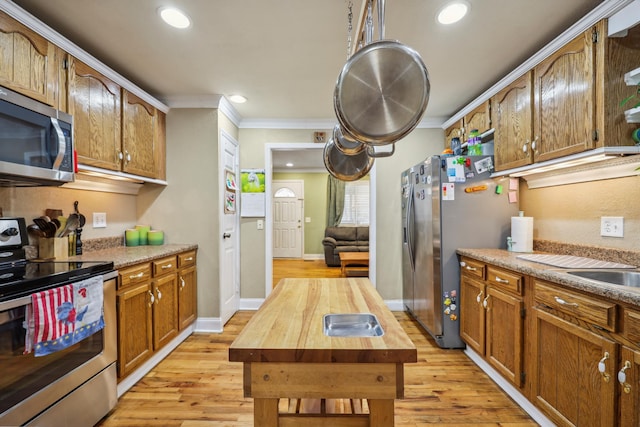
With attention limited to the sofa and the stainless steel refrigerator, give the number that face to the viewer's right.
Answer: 0

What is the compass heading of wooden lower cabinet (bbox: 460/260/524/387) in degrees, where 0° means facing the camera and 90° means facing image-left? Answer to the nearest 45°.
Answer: approximately 45°

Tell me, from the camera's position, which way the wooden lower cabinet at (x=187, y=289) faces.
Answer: facing the viewer and to the right of the viewer

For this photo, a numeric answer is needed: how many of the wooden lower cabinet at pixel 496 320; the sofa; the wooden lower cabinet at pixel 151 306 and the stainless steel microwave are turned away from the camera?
0

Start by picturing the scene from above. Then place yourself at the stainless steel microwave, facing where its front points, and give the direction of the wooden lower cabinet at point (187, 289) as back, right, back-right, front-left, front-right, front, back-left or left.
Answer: left

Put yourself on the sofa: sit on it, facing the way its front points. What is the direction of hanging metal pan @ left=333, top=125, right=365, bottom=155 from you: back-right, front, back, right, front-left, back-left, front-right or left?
front

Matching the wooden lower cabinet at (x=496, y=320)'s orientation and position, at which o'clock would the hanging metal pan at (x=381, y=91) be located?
The hanging metal pan is roughly at 11 o'clock from the wooden lower cabinet.

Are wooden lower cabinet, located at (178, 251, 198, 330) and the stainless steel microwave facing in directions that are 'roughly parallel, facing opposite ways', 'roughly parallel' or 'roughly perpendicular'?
roughly parallel

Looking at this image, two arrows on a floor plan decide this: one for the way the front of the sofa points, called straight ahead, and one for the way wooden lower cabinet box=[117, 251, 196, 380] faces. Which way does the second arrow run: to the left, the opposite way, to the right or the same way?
to the left

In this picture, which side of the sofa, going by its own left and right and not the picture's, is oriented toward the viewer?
front

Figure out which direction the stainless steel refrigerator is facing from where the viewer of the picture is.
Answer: facing the viewer and to the left of the viewer

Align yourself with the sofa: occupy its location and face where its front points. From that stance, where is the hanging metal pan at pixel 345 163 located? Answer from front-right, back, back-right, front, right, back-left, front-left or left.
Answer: front

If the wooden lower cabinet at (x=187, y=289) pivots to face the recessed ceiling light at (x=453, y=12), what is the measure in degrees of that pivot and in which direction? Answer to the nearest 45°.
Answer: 0° — it already faces it
